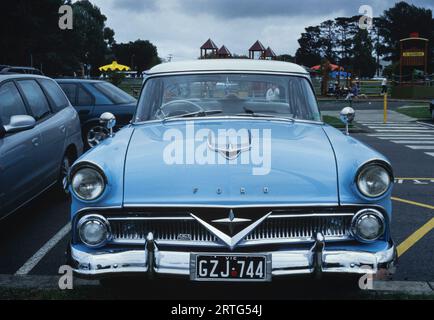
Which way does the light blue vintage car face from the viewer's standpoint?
toward the camera

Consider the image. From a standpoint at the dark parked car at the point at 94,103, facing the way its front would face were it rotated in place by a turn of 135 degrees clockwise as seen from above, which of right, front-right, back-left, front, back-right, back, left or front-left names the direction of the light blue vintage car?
right

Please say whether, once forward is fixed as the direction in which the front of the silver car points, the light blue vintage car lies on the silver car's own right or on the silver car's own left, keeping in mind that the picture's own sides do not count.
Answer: on the silver car's own left

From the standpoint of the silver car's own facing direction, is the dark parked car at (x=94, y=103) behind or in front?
behind
